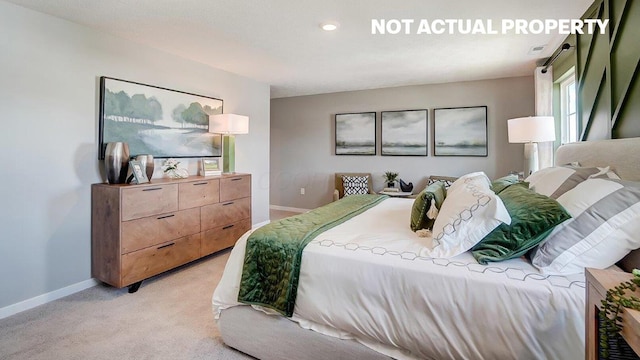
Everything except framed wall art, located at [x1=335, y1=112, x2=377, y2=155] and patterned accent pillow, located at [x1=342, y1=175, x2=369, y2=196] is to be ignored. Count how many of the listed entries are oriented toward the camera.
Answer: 2

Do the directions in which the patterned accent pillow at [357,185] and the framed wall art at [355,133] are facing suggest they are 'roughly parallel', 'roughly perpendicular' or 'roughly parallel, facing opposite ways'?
roughly parallel

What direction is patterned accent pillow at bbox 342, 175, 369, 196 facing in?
toward the camera

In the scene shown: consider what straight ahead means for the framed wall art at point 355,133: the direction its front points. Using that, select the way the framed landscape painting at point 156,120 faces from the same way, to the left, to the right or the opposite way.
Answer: to the left

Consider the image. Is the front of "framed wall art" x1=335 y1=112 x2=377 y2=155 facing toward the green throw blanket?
yes

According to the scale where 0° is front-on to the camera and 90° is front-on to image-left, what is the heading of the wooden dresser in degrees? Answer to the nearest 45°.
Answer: approximately 315°

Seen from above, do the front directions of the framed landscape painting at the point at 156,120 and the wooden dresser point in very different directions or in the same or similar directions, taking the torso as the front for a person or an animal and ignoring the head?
same or similar directions

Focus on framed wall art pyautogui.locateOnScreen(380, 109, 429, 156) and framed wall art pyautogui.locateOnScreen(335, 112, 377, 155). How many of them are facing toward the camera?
2

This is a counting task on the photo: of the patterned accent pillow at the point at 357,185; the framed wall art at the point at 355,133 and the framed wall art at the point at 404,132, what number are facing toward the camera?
3

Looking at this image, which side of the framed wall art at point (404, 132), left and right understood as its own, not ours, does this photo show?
front

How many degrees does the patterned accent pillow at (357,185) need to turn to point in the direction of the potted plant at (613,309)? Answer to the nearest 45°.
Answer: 0° — it already faces it
